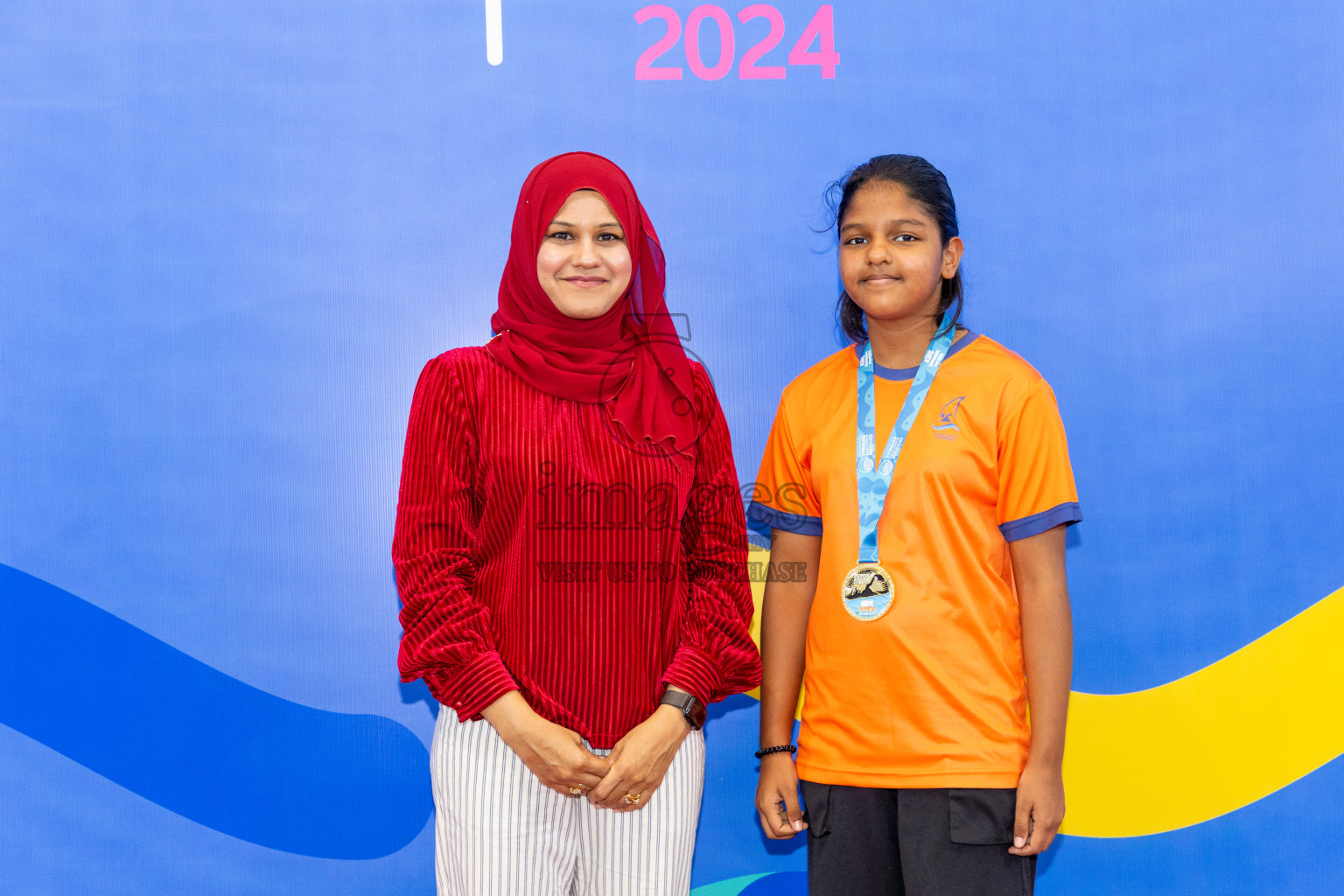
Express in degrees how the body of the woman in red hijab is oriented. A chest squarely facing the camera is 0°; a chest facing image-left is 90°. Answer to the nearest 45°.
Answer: approximately 0°
